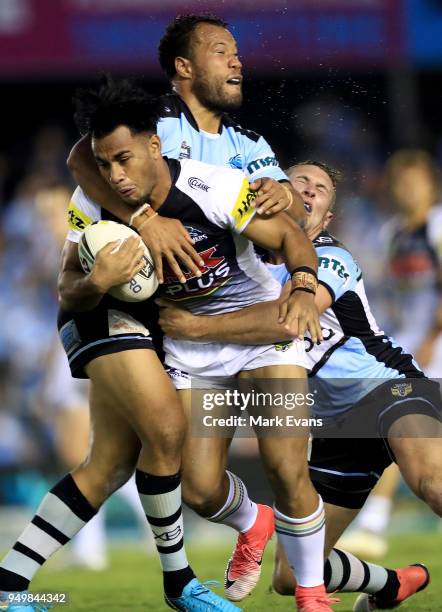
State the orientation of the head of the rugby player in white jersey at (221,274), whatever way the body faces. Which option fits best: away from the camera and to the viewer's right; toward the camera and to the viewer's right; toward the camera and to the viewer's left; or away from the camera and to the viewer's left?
toward the camera and to the viewer's left

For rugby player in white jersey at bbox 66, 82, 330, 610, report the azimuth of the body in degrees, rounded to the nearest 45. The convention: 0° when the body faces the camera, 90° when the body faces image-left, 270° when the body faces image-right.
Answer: approximately 45°

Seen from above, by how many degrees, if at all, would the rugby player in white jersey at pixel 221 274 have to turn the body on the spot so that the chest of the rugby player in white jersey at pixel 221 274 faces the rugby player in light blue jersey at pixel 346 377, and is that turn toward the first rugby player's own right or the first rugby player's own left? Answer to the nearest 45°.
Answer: approximately 180°
